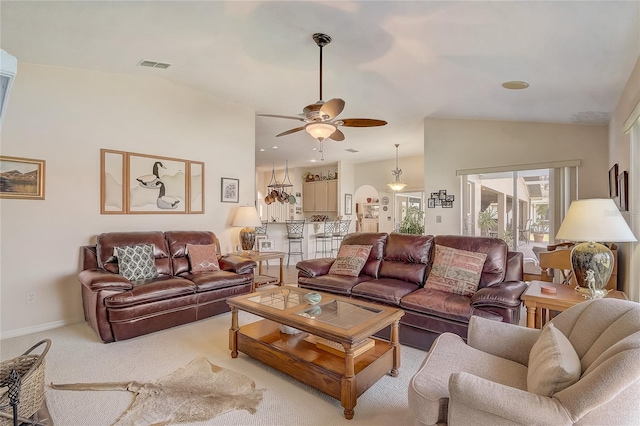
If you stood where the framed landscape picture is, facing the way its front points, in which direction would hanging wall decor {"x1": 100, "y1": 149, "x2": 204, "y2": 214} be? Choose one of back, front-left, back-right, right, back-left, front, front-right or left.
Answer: front-left

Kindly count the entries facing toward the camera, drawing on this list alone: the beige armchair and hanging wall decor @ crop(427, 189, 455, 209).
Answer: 1

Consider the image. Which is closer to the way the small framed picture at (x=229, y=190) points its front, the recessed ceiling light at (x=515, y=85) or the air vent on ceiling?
the recessed ceiling light

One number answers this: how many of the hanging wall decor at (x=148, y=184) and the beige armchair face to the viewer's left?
1

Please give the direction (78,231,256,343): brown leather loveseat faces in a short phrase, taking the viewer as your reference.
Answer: facing the viewer and to the right of the viewer

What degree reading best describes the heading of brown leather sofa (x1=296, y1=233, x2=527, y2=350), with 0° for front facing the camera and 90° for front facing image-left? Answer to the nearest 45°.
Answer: approximately 45°

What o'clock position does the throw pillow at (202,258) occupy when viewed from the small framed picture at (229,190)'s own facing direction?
The throw pillow is roughly at 2 o'clock from the small framed picture.

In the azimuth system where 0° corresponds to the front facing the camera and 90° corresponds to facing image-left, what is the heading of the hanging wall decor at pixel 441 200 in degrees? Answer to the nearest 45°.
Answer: approximately 0°

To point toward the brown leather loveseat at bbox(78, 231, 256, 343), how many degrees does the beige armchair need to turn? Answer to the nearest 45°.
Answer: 0° — it already faces it

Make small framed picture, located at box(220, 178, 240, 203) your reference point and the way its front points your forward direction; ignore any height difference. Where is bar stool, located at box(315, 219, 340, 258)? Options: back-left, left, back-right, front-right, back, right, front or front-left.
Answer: left

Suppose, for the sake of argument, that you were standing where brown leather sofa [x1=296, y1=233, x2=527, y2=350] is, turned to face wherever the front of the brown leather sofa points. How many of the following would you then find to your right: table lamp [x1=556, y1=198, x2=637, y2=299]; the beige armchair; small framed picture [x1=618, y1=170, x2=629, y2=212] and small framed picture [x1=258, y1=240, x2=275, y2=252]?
1

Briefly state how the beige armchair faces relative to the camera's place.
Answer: facing to the left of the viewer

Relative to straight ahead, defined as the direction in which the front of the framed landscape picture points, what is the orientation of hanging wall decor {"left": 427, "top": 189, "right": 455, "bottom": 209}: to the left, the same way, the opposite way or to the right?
to the right

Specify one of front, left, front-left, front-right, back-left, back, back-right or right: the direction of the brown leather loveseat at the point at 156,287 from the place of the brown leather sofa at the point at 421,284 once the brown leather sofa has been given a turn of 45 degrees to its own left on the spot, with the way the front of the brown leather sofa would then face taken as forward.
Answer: right

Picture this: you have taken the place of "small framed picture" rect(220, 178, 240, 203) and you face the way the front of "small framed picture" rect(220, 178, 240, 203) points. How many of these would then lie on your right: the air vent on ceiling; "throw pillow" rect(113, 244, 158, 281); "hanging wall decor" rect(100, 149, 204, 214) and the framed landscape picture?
4
